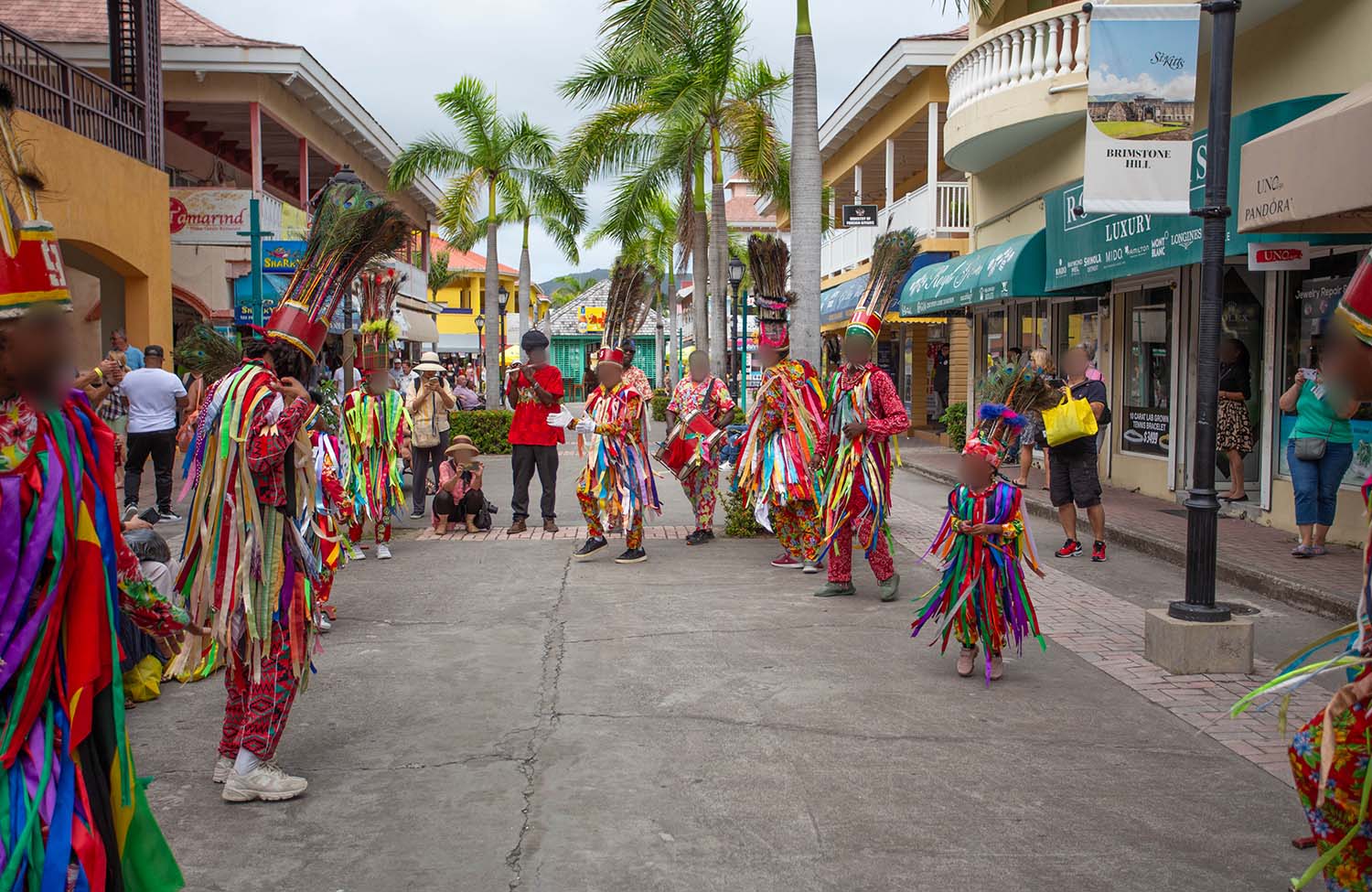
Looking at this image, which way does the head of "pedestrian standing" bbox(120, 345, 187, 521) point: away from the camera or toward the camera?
away from the camera

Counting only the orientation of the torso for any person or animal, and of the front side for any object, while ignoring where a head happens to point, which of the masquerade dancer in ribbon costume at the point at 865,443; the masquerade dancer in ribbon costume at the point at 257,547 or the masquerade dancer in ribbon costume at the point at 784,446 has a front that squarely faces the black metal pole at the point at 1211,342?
the masquerade dancer in ribbon costume at the point at 257,547

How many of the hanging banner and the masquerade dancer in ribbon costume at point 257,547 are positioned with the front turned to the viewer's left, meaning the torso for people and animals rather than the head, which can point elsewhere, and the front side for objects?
0

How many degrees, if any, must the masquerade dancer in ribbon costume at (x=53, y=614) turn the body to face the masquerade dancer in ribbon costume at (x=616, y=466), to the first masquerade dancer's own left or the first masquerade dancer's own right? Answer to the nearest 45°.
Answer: approximately 90° to the first masquerade dancer's own left

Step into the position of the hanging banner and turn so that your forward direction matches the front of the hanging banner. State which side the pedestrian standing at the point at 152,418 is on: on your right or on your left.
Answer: on your right

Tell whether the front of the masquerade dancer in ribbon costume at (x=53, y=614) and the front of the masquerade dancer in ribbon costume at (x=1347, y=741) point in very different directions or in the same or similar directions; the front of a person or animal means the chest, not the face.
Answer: very different directions

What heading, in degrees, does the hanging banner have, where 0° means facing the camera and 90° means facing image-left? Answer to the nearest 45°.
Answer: approximately 0°

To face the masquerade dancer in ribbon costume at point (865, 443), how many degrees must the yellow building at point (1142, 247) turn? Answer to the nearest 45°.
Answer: approximately 45° to its left

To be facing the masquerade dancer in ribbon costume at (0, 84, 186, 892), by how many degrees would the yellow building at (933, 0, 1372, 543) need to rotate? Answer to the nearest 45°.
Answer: approximately 45° to its left

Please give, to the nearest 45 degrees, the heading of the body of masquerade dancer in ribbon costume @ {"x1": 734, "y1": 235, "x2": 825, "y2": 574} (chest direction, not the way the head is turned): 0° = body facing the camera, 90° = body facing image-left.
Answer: approximately 90°

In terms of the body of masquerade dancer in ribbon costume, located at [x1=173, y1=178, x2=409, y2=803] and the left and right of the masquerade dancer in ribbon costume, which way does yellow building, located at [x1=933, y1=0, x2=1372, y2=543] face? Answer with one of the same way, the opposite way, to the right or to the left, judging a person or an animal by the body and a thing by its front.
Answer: the opposite way
